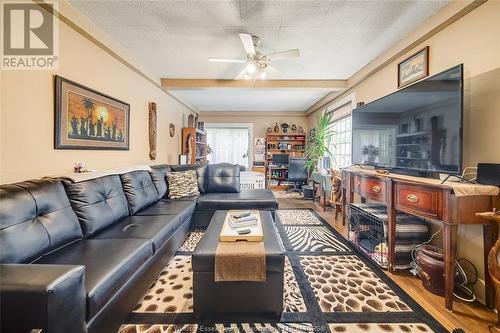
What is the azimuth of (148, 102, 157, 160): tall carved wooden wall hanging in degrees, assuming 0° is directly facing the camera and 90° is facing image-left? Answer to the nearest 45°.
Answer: approximately 270°

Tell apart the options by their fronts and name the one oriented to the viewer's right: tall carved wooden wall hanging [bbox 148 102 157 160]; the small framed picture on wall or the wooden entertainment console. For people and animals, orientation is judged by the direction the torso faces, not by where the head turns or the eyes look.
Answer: the tall carved wooden wall hanging

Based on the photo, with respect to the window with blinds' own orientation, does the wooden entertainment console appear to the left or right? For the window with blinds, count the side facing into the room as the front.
on its left

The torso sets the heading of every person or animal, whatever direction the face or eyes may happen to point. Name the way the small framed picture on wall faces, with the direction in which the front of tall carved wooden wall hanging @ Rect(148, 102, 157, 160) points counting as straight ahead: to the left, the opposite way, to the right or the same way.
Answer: the opposite way

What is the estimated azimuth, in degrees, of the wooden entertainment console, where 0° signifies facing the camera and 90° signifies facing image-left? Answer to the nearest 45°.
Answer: approximately 45°

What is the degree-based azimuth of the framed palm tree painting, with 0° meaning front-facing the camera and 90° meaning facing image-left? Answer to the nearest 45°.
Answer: approximately 315°

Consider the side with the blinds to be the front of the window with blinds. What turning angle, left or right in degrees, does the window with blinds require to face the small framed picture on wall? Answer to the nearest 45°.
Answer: approximately 90° to its left

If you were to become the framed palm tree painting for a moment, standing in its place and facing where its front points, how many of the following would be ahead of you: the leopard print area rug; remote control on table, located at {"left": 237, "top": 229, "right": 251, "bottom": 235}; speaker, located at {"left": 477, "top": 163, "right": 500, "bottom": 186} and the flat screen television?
4
